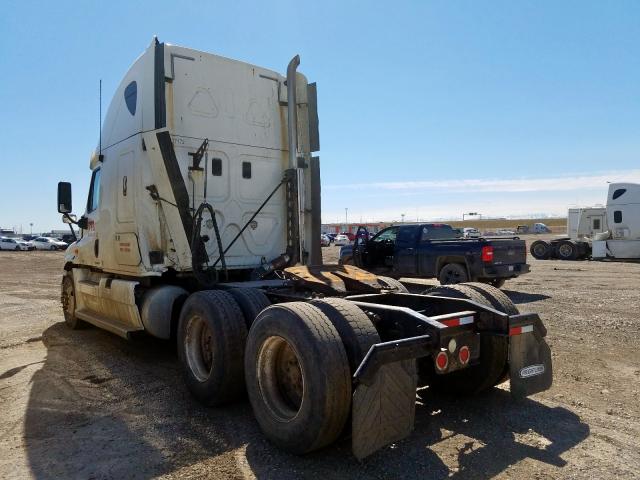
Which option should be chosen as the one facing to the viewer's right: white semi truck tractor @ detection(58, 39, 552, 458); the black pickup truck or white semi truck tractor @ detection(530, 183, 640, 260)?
white semi truck tractor @ detection(530, 183, 640, 260)

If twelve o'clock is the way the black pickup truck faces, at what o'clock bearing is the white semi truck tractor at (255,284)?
The white semi truck tractor is roughly at 8 o'clock from the black pickup truck.

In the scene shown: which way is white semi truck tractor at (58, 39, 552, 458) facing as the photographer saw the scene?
facing away from the viewer and to the left of the viewer

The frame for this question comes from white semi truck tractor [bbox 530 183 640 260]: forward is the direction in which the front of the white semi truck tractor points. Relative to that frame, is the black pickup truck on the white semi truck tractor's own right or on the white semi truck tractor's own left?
on the white semi truck tractor's own right

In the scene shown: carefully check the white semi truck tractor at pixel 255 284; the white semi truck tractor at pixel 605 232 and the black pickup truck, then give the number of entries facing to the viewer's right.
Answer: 1

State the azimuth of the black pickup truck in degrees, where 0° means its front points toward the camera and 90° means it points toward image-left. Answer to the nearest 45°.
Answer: approximately 135°

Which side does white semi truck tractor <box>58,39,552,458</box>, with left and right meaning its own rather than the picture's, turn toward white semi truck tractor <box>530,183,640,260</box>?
right

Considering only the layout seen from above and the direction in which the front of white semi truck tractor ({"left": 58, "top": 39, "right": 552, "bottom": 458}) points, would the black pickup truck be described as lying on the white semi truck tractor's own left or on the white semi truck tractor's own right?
on the white semi truck tractor's own right

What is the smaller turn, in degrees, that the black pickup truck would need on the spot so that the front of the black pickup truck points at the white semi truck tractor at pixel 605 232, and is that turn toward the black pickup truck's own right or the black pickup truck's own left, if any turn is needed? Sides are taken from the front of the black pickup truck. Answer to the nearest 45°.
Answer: approximately 90° to the black pickup truck's own right

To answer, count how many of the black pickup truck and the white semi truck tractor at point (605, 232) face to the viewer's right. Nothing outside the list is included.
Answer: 1

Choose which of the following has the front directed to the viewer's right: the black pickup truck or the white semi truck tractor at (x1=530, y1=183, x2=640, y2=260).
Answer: the white semi truck tractor

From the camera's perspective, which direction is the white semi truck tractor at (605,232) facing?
to the viewer's right
